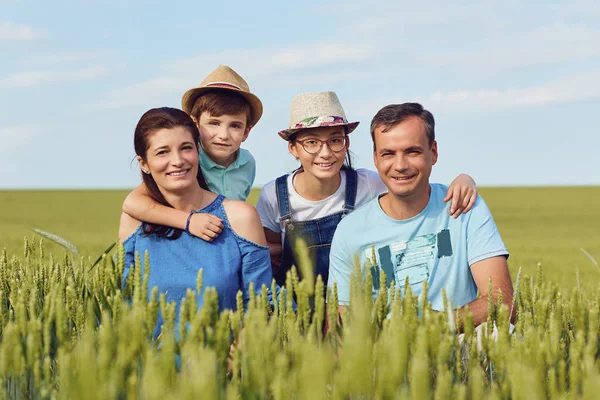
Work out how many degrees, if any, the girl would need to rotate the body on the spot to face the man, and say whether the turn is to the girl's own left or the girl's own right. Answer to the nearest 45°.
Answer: approximately 45° to the girl's own left

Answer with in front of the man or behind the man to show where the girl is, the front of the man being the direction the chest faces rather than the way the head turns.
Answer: behind

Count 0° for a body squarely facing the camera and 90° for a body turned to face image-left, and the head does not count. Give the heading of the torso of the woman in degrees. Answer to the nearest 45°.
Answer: approximately 0°
